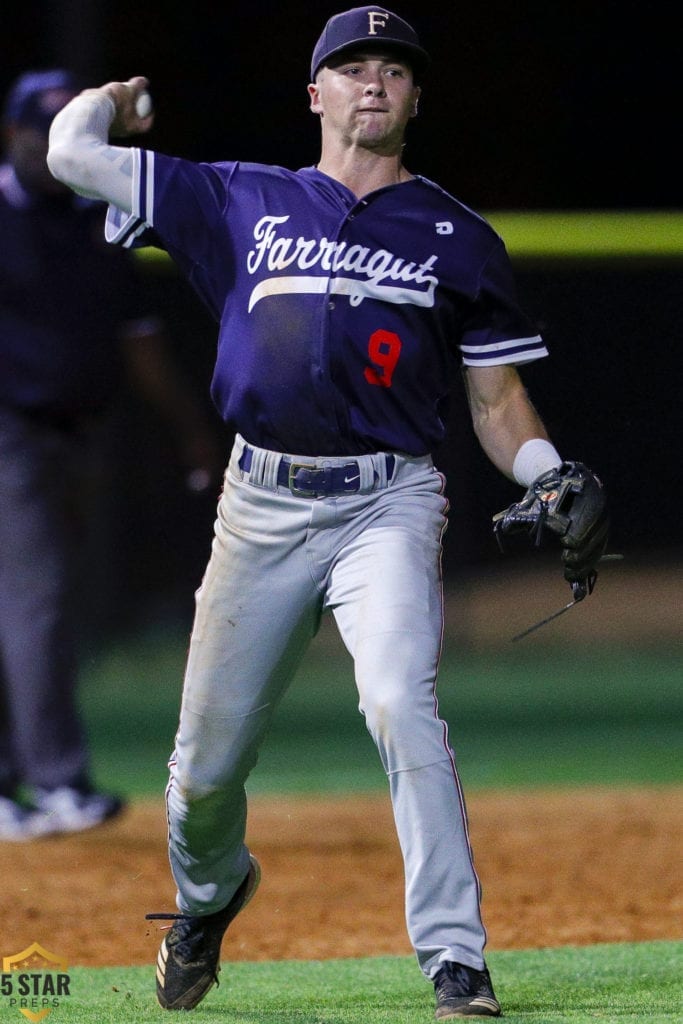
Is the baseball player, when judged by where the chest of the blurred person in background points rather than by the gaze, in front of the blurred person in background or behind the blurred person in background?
in front

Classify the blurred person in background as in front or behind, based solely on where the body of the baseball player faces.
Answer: behind

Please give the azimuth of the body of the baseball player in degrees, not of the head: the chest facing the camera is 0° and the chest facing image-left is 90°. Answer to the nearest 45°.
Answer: approximately 0°

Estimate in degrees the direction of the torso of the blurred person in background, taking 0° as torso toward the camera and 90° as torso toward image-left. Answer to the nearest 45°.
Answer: approximately 315°

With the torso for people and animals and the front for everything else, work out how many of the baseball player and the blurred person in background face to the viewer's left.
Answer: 0
